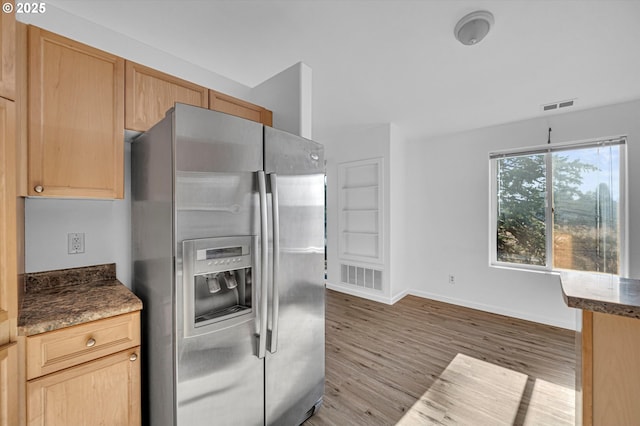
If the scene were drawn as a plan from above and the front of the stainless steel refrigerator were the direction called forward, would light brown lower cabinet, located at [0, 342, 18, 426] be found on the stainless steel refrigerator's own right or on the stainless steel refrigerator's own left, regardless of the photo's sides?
on the stainless steel refrigerator's own right

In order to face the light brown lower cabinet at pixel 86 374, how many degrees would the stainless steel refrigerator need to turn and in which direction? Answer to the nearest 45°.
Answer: approximately 135° to its right

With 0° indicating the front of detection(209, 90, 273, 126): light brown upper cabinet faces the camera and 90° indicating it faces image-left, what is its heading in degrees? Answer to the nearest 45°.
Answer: approximately 315°
